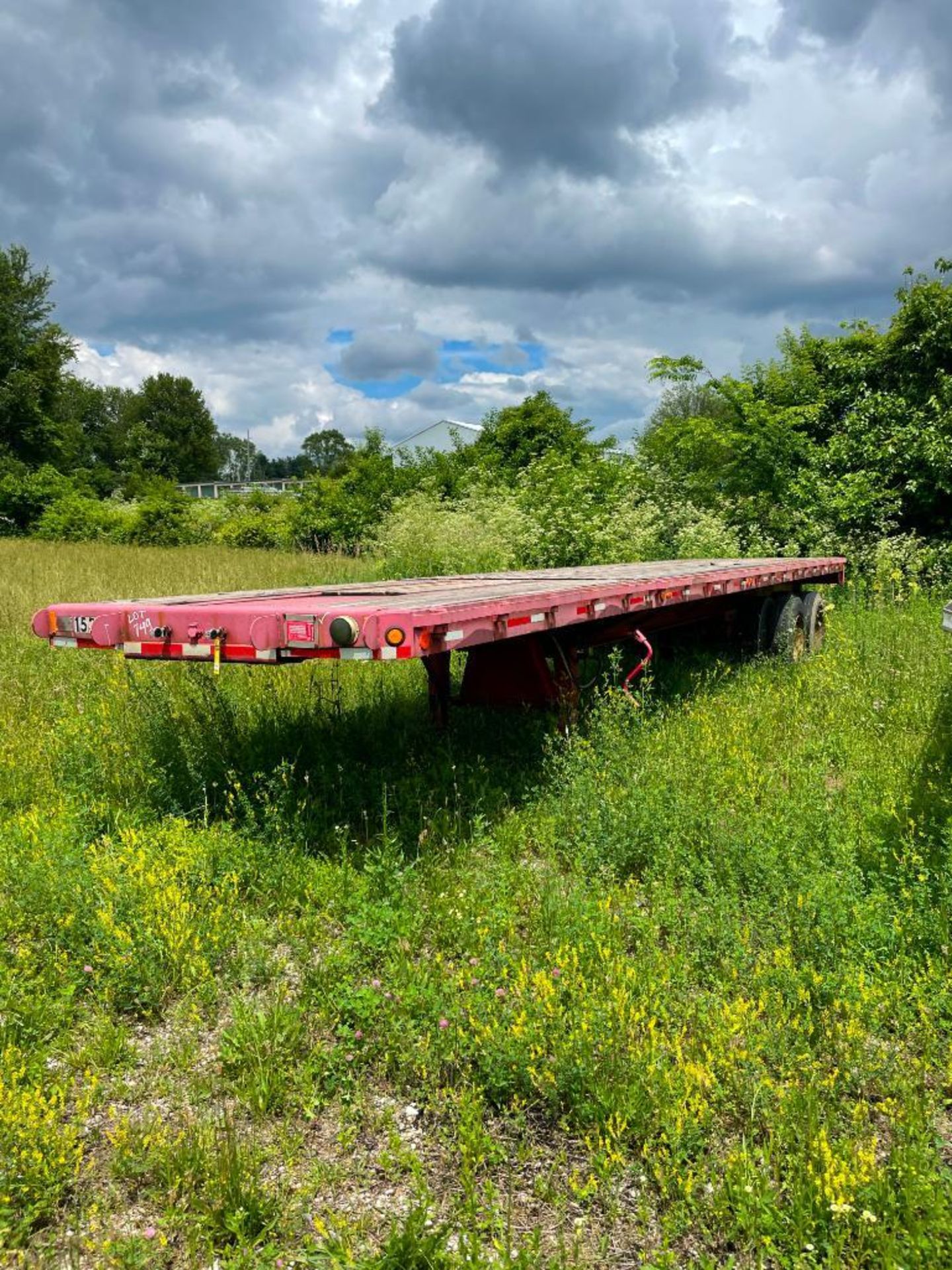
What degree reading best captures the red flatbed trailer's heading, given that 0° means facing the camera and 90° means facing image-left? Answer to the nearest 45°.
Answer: approximately 45°

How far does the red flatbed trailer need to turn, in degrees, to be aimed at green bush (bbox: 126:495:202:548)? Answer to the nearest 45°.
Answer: approximately 135° to its right

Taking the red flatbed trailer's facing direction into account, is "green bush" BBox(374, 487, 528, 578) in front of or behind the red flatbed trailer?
behind
